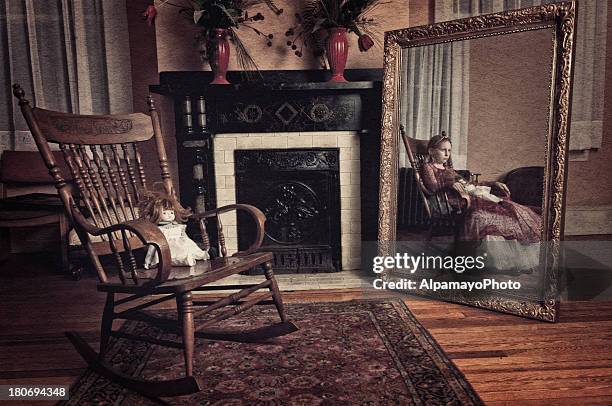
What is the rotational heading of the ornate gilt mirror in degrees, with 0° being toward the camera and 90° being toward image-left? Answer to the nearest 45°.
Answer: approximately 45°

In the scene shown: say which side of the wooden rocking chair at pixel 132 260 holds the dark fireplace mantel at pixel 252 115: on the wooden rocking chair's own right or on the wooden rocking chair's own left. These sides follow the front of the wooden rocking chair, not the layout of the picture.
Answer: on the wooden rocking chair's own left

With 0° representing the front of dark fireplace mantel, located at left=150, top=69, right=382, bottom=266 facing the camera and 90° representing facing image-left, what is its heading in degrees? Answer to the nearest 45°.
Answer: approximately 0°

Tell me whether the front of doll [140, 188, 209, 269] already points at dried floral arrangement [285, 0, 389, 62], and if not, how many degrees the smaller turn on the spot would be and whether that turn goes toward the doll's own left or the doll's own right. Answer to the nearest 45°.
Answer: approximately 90° to the doll's own left
